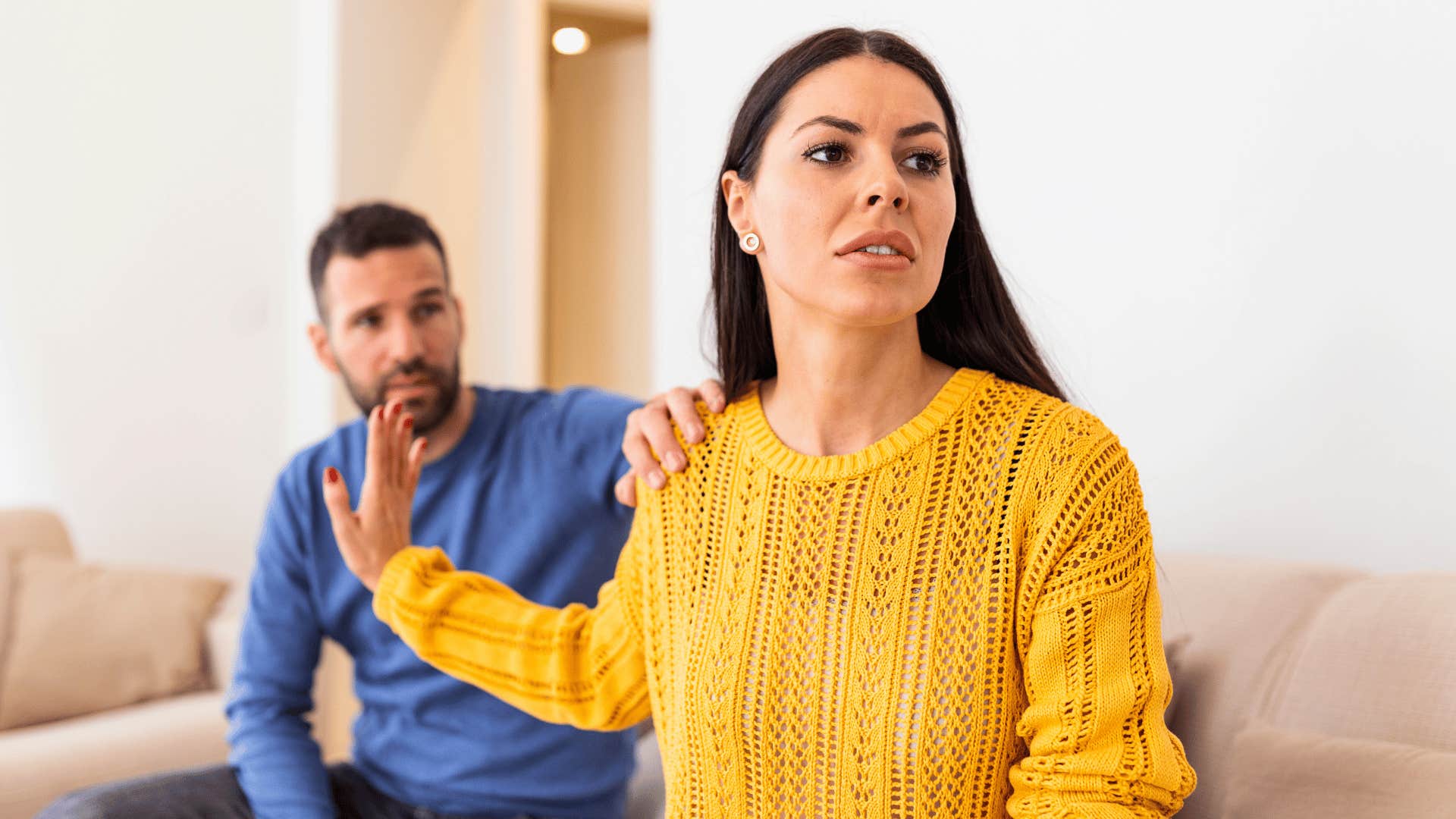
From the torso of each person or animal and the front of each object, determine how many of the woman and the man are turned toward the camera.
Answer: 2

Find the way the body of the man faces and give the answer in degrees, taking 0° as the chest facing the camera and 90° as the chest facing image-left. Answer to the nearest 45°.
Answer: approximately 0°

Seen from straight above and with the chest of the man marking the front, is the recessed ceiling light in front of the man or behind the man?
behind

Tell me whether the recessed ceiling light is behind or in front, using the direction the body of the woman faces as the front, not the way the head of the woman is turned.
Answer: behind

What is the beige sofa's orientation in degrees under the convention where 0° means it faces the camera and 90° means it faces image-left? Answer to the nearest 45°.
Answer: approximately 0°

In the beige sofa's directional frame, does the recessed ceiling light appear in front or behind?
behind
